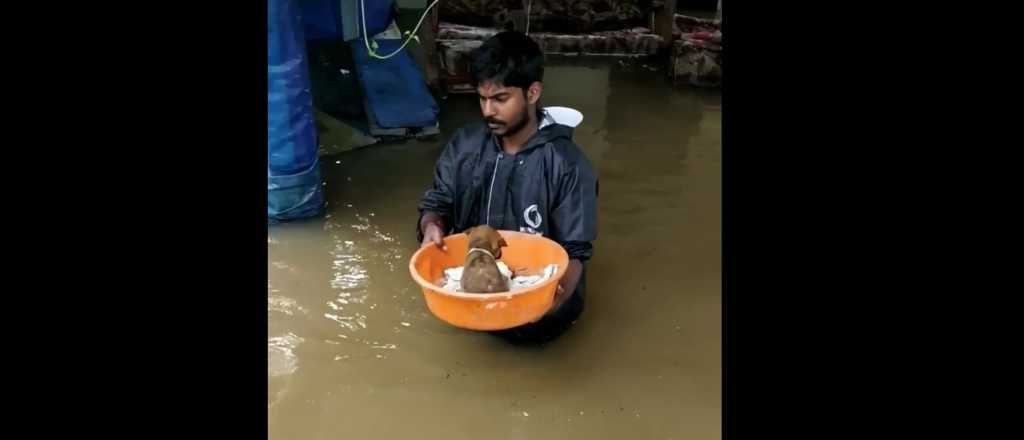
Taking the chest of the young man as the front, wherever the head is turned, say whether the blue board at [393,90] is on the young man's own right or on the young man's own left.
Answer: on the young man's own right

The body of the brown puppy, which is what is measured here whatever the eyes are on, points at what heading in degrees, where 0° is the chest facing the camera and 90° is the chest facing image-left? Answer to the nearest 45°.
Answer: approximately 180°

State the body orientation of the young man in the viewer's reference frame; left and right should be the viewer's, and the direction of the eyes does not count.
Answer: facing the viewer and to the left of the viewer

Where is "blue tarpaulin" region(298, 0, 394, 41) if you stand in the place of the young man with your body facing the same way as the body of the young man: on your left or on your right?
on your right

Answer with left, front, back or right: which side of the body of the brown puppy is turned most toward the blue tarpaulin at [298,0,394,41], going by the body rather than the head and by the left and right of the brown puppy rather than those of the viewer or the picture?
front

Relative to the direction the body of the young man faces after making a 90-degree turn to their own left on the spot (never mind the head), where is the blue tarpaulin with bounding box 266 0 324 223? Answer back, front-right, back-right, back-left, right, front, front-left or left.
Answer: back

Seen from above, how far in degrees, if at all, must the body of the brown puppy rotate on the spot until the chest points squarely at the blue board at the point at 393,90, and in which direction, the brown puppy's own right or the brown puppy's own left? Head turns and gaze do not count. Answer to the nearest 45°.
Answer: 0° — it already faces it
